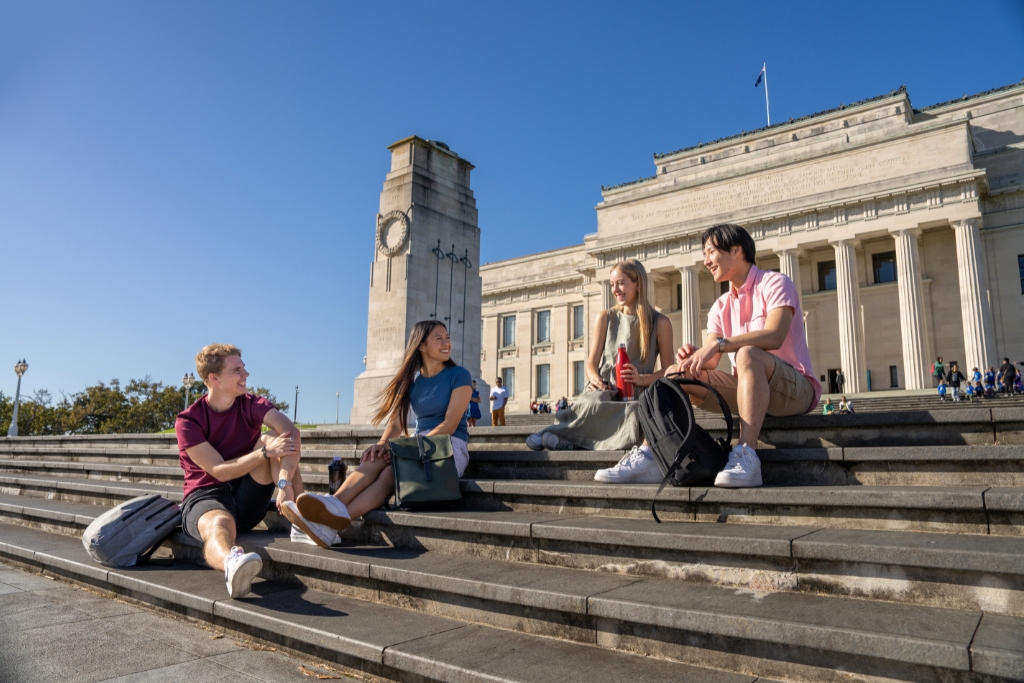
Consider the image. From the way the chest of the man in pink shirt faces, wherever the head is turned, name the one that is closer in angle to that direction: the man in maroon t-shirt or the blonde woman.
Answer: the man in maroon t-shirt

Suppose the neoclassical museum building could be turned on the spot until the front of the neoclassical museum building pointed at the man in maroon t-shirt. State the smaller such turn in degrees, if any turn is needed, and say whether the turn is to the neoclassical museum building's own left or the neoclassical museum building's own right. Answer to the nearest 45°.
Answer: approximately 45° to the neoclassical museum building's own left

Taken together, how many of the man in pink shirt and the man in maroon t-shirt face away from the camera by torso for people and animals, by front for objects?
0

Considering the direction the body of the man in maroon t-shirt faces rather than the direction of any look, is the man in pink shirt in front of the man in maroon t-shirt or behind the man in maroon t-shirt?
in front

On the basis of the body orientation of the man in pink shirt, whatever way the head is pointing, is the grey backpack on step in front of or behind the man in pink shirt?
in front

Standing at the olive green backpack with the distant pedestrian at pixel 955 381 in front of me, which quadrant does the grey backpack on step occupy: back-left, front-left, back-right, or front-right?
back-left

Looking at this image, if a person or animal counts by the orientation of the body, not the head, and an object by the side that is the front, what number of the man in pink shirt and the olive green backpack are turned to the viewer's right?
0

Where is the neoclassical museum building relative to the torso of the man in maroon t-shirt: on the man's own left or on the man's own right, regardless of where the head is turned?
on the man's own left

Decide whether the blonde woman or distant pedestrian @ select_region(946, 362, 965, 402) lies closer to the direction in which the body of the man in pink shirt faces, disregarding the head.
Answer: the blonde woman

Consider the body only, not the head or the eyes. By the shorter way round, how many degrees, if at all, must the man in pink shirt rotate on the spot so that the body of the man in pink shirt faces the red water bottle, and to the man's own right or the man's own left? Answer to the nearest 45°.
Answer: approximately 90° to the man's own right

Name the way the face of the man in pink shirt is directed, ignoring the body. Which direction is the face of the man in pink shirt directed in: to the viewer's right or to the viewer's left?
to the viewer's left

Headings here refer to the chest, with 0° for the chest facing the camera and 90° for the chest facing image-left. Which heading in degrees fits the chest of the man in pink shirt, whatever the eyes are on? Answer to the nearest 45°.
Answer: approximately 45°

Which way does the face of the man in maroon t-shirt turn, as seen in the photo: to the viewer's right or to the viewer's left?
to the viewer's right

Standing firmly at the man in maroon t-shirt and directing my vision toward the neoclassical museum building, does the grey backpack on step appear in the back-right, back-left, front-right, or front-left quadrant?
back-left
